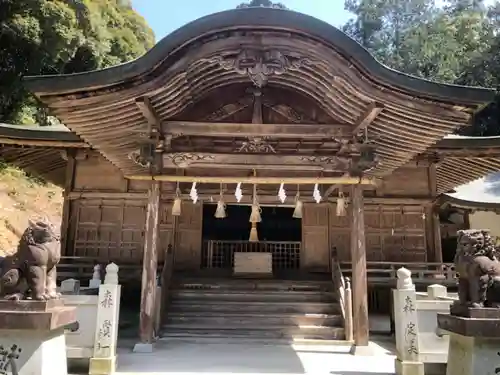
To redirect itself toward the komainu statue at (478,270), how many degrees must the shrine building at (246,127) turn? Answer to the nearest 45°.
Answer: approximately 45° to its left

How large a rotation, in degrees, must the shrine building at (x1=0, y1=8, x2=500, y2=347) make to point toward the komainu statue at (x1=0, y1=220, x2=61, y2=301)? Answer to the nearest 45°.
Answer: approximately 45° to its right

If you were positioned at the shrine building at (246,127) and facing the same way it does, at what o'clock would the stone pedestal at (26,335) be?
The stone pedestal is roughly at 1 o'clock from the shrine building.

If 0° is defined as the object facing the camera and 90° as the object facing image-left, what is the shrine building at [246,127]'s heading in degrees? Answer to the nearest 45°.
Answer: approximately 0°
